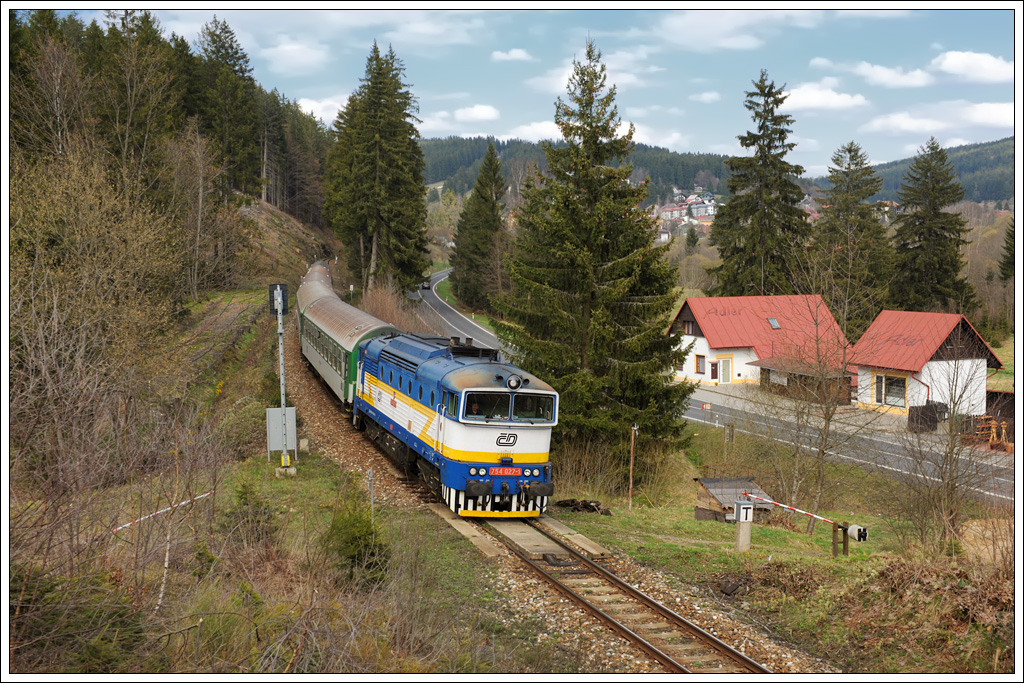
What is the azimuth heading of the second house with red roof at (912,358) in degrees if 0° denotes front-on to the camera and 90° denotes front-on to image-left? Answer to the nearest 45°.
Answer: approximately 45°

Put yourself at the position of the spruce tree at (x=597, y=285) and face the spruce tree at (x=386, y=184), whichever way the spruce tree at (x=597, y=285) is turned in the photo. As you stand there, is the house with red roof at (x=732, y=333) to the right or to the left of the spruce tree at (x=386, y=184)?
right

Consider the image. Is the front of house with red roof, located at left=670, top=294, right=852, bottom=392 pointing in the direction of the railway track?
yes

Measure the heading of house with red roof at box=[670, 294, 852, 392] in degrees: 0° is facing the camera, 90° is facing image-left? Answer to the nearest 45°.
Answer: approximately 0°
